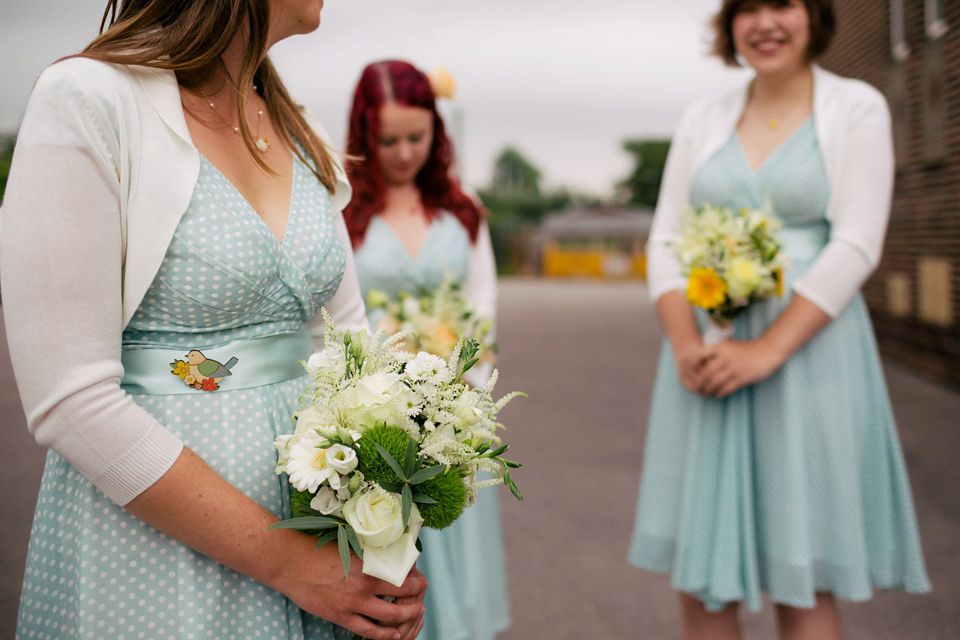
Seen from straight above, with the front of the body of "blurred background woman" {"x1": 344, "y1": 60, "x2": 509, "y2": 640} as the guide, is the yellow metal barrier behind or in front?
behind

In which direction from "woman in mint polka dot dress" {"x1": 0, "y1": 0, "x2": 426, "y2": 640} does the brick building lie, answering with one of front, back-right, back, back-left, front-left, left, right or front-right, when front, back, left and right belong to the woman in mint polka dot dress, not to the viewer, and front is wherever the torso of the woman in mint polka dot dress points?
left

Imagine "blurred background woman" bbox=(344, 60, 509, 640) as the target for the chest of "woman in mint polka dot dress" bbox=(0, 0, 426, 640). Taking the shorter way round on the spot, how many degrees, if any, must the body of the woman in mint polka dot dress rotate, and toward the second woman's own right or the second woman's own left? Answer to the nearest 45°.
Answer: approximately 90° to the second woman's own left

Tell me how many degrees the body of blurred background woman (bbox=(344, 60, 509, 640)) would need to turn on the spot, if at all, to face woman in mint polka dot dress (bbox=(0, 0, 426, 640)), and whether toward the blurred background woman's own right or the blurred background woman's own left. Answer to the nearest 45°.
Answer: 0° — they already face them

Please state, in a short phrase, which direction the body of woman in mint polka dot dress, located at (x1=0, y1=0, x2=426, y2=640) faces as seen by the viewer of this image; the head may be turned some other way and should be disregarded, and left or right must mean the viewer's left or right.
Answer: facing the viewer and to the right of the viewer

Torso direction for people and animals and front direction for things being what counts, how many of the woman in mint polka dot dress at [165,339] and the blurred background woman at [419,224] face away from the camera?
0

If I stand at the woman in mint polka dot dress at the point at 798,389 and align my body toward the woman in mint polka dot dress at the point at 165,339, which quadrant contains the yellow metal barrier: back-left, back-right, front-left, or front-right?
back-right

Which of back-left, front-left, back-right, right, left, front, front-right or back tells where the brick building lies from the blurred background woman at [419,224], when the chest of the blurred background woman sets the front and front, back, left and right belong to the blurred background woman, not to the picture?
back-left

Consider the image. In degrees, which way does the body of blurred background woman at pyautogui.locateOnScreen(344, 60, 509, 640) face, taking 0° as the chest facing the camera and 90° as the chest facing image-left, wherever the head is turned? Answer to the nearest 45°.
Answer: approximately 0°

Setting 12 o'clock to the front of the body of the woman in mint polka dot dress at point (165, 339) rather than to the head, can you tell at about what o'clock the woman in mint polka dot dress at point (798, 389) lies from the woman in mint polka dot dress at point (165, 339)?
the woman in mint polka dot dress at point (798, 389) is roughly at 10 o'clock from the woman in mint polka dot dress at point (165, 339).

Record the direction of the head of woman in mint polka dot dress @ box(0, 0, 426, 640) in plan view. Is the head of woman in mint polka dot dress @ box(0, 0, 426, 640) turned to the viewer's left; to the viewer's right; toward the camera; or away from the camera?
to the viewer's right

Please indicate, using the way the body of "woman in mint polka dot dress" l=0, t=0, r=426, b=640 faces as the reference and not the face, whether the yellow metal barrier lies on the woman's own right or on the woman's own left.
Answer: on the woman's own left

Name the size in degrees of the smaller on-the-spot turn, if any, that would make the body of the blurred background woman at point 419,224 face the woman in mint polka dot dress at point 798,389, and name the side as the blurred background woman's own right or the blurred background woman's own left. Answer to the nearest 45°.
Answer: approximately 45° to the blurred background woman's own left
